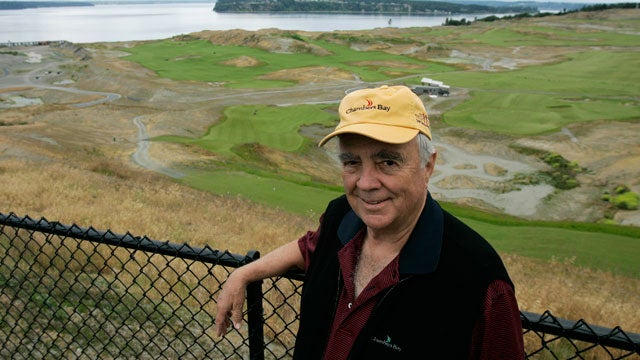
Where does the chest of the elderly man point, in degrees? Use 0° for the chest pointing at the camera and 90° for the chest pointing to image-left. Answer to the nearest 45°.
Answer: approximately 45°
